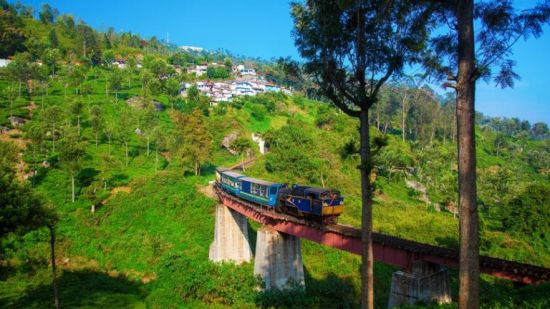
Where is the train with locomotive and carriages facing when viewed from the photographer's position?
facing the viewer and to the right of the viewer

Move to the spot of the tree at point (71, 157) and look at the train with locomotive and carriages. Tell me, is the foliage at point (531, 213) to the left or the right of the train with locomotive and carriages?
left

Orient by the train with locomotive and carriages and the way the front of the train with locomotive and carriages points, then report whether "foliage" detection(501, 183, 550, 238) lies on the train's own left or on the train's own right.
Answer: on the train's own left

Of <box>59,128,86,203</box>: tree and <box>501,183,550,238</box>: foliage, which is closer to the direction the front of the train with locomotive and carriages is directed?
the foliage

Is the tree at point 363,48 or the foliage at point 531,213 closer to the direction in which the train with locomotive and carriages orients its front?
the tree

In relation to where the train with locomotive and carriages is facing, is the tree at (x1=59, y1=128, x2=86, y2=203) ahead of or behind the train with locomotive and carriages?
behind

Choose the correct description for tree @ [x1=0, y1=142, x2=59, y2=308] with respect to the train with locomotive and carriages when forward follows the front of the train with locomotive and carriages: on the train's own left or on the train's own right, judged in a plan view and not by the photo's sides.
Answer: on the train's own right

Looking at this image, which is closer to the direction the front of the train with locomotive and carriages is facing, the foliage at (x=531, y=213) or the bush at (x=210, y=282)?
the foliage
